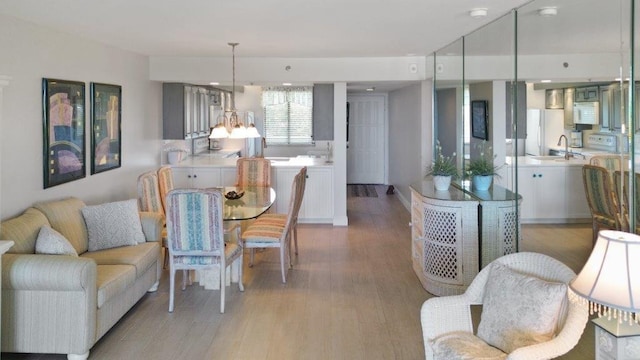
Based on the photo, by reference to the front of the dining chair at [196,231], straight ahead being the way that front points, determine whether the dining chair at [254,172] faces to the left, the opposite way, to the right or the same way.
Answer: the opposite way

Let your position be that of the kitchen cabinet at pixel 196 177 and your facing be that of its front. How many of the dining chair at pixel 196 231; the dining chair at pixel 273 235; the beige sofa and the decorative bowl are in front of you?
4

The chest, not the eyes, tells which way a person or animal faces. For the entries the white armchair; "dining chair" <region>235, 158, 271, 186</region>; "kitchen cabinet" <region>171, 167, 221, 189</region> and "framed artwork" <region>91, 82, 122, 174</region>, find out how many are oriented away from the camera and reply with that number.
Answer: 0

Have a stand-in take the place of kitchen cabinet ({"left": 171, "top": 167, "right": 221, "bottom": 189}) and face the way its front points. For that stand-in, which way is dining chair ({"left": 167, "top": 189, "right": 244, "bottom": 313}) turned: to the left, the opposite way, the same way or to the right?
the opposite way

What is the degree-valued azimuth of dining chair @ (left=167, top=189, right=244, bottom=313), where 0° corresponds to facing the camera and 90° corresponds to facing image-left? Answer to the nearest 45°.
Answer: approximately 180°

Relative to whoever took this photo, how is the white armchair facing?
facing the viewer and to the left of the viewer

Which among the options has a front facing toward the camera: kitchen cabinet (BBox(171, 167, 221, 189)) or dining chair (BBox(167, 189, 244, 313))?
the kitchen cabinet

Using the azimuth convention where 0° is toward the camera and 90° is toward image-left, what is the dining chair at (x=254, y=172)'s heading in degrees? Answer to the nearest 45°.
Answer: approximately 0°

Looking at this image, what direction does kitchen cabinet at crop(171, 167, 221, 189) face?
toward the camera

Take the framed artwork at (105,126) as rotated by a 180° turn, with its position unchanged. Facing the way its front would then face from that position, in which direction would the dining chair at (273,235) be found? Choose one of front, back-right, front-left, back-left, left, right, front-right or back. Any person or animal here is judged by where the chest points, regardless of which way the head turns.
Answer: back

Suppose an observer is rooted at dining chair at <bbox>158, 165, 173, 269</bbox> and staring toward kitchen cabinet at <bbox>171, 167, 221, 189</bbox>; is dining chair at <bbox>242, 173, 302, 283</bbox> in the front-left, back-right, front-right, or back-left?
back-right

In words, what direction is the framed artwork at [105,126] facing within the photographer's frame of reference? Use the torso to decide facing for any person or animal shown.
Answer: facing the viewer and to the right of the viewer

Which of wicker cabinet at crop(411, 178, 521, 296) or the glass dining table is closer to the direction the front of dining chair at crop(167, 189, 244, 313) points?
the glass dining table

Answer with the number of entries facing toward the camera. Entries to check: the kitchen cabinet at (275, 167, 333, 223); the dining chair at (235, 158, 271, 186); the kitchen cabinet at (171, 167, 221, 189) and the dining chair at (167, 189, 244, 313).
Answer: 3

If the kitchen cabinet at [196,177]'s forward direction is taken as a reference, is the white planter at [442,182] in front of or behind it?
in front

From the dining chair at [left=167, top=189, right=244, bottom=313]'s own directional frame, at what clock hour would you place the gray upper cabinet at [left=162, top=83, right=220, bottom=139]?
The gray upper cabinet is roughly at 12 o'clock from the dining chair.
